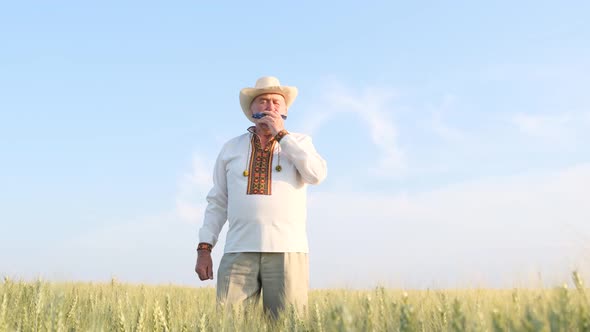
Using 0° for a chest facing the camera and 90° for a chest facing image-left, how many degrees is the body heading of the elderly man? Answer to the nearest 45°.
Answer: approximately 0°
